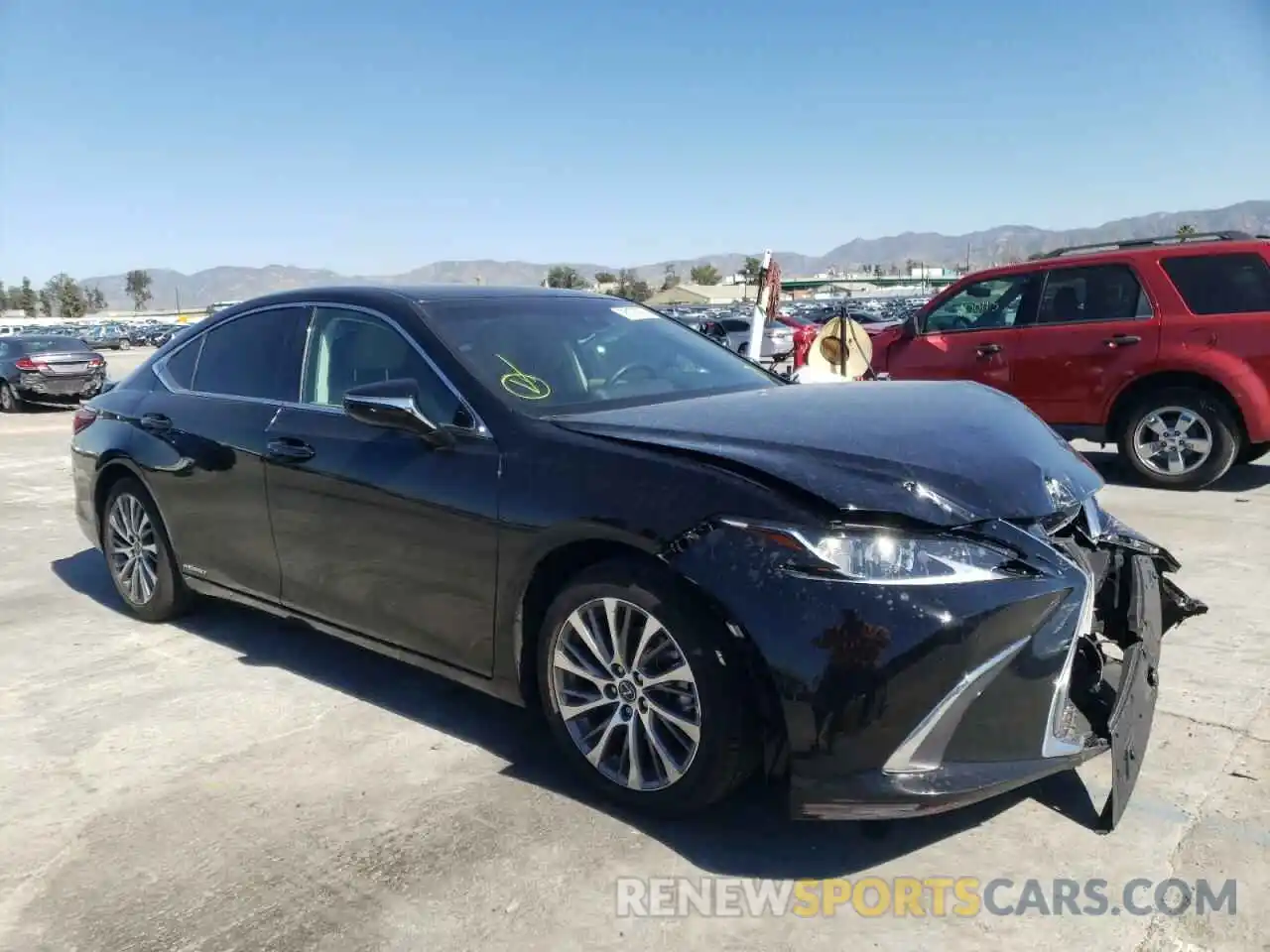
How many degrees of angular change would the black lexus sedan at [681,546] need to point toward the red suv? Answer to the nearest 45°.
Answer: approximately 90° to its left

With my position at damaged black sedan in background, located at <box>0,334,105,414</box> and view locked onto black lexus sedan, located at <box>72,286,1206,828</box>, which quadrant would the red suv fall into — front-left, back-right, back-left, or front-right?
front-left

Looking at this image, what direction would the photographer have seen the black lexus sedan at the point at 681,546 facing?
facing the viewer and to the right of the viewer

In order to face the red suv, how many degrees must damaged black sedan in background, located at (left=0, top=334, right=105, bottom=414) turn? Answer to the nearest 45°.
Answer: approximately 180°

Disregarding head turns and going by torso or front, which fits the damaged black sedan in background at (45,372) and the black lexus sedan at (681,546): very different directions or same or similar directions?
very different directions

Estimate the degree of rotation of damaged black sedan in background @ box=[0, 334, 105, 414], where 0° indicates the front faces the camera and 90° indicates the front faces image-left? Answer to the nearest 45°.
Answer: approximately 135°

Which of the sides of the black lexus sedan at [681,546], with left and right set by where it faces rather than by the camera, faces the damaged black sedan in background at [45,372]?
back
